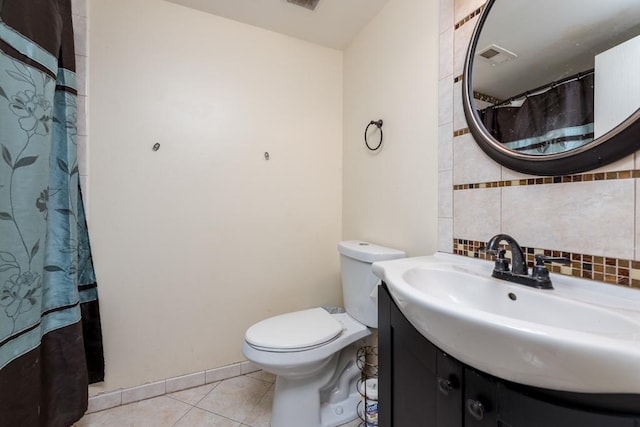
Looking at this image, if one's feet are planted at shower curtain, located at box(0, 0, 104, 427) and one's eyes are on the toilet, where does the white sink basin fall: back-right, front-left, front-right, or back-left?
front-right

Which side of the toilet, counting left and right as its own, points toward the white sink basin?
left

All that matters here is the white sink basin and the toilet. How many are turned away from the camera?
0

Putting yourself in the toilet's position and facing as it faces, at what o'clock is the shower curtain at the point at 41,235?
The shower curtain is roughly at 1 o'clock from the toilet.

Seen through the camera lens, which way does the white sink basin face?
facing the viewer and to the left of the viewer

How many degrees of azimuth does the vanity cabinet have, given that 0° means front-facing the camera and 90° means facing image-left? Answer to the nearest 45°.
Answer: approximately 45°

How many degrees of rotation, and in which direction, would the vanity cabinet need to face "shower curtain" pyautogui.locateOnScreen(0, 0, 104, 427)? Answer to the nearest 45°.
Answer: approximately 45° to its right

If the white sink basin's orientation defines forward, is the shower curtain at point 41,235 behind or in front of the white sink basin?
in front

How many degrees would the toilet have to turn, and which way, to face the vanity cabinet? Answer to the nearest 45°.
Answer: approximately 90° to its left
